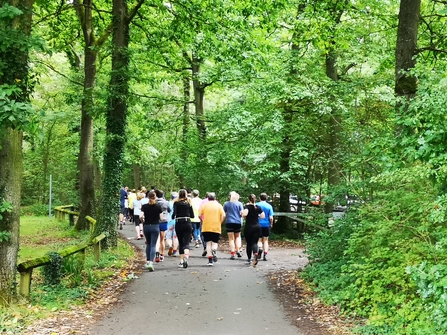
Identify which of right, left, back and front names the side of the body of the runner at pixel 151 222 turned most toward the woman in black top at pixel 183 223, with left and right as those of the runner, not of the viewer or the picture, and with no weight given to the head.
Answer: right

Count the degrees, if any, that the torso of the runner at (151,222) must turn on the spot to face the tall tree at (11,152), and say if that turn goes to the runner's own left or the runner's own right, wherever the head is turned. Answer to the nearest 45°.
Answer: approximately 135° to the runner's own left

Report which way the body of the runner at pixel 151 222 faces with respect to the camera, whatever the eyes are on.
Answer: away from the camera

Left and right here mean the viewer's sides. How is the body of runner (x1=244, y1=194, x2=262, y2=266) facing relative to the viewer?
facing away from the viewer

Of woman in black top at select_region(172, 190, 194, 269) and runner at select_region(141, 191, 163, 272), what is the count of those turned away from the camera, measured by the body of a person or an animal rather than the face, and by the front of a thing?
2

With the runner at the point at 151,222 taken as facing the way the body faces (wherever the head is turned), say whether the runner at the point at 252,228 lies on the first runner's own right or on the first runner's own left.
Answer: on the first runner's own right

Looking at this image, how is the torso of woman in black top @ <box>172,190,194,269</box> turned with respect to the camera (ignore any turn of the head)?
away from the camera

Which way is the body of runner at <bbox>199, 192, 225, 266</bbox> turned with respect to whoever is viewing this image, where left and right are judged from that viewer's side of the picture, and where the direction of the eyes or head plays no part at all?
facing away from the viewer

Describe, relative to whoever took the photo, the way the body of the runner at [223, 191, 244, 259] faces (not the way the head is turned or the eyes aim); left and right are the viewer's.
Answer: facing away from the viewer

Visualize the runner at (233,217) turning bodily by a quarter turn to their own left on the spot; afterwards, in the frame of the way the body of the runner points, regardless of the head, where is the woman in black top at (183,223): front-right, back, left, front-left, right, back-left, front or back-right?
front-left
